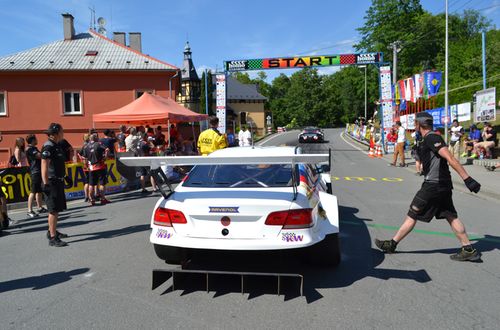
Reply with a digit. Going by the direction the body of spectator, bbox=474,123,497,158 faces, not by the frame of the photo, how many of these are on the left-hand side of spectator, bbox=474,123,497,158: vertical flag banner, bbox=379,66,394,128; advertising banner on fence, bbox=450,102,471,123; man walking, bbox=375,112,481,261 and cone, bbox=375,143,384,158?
1

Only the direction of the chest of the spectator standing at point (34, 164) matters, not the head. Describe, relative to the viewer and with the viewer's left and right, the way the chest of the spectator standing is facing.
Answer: facing to the right of the viewer

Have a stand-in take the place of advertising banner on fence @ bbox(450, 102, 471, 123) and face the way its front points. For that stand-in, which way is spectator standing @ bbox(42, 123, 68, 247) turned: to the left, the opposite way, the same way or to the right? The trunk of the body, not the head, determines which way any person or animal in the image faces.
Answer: the opposite way

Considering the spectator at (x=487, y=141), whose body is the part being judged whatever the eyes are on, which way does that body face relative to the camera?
to the viewer's left

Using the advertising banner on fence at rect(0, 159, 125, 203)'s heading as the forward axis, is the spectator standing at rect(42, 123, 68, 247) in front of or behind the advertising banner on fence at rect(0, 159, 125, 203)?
in front

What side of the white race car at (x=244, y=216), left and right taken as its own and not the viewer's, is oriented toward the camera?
back

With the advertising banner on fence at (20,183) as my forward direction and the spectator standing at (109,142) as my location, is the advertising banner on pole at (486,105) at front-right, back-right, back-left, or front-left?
back-left

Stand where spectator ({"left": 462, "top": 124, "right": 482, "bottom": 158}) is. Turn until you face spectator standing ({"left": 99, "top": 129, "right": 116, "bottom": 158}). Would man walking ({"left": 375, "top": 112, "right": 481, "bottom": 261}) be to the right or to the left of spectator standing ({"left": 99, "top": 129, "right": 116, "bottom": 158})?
left

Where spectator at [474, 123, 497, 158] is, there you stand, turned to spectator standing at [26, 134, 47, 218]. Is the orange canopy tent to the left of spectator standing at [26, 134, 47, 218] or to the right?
right

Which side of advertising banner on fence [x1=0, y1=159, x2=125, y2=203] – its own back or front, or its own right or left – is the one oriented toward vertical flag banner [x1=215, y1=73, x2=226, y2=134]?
left

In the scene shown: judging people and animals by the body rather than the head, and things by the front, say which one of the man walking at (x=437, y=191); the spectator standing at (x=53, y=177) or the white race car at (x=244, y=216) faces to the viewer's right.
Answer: the spectator standing

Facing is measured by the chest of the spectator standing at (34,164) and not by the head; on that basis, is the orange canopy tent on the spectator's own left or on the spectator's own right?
on the spectator's own left

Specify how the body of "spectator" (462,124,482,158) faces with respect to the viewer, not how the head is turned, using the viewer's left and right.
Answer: facing the viewer and to the left of the viewer

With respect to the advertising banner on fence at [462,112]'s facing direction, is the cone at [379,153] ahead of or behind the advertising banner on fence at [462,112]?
ahead
